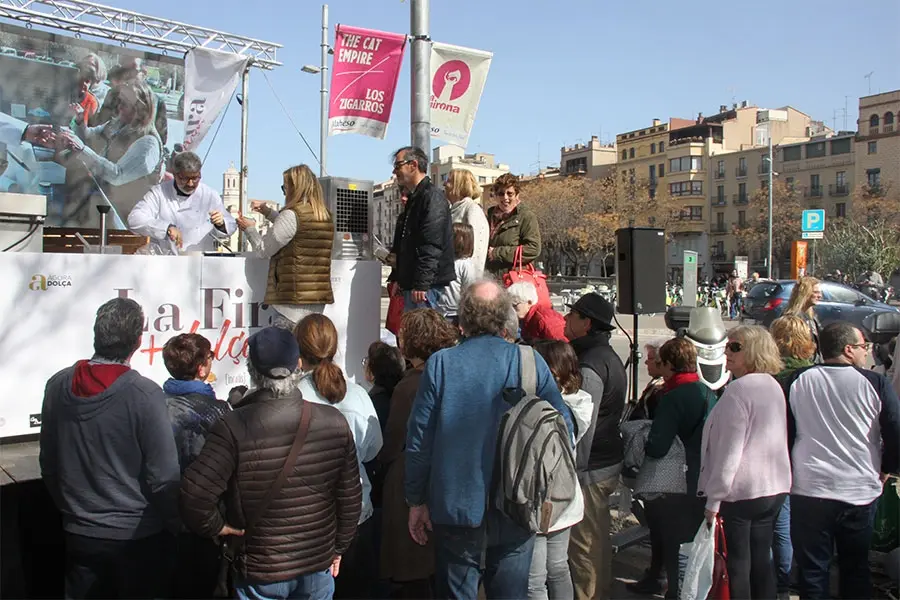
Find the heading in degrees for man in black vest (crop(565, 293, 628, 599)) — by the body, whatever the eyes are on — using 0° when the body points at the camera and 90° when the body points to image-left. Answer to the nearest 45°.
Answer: approximately 135°

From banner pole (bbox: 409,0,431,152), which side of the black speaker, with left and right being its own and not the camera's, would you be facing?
right

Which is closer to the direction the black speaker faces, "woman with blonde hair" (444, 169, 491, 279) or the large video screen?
the woman with blonde hair

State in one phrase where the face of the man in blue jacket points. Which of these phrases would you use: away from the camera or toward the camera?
away from the camera

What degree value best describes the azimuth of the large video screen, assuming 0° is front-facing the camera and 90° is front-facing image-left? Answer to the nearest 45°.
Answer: approximately 315°

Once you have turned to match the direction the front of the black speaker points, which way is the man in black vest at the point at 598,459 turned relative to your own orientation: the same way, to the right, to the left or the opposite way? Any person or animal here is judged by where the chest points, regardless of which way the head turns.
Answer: the opposite way
